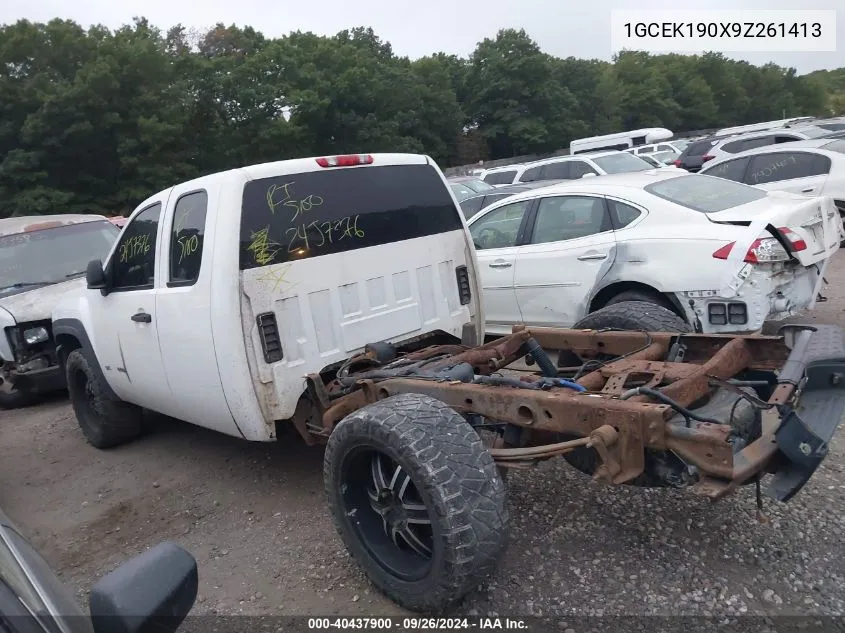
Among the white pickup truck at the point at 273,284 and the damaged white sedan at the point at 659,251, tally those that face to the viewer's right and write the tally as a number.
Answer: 0

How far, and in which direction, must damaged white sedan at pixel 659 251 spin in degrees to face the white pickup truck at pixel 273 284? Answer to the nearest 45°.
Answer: approximately 90° to its left

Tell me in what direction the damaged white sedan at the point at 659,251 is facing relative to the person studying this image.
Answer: facing away from the viewer and to the left of the viewer

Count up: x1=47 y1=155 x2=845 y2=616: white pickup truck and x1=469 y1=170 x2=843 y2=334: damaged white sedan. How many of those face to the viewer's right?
0

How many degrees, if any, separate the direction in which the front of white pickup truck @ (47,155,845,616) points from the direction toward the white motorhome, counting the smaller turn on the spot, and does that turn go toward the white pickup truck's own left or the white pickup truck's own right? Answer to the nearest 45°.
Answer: approximately 45° to the white pickup truck's own right

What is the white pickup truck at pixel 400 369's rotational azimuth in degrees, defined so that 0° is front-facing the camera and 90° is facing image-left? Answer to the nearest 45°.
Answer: approximately 135°
